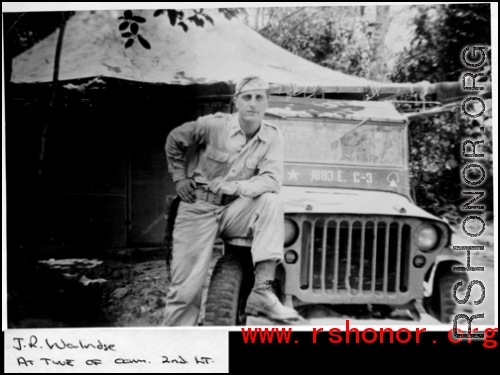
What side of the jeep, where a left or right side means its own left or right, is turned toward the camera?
front
